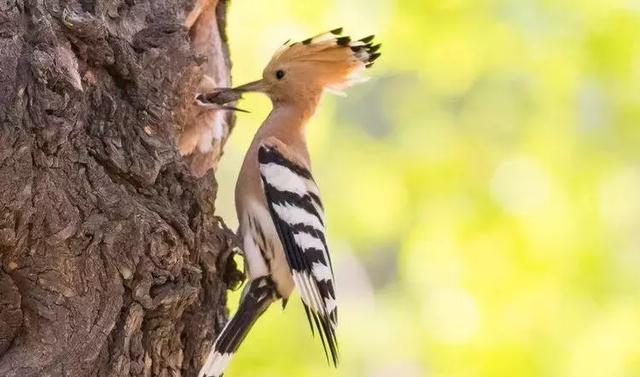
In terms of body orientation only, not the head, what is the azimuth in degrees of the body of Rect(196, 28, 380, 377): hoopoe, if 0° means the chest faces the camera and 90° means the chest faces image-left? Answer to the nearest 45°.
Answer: approximately 90°
